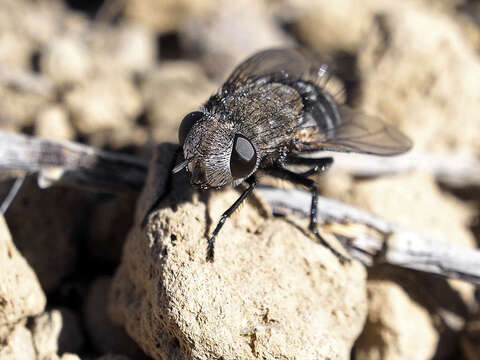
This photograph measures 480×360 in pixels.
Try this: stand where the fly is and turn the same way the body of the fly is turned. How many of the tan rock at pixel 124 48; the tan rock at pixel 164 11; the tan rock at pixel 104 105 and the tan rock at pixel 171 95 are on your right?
4

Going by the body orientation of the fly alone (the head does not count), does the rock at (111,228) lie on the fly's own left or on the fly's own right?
on the fly's own right

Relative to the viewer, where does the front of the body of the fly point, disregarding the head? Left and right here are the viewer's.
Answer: facing the viewer and to the left of the viewer

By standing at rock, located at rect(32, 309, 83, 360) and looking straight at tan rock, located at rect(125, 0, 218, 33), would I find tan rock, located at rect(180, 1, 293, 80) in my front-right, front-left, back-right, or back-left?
front-right

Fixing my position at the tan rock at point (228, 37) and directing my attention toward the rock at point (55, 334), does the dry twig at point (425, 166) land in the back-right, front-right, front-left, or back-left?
front-left

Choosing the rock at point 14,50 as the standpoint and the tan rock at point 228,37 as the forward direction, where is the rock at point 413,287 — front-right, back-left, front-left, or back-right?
front-right

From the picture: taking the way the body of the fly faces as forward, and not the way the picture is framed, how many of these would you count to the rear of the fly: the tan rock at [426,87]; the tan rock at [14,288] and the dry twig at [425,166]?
2

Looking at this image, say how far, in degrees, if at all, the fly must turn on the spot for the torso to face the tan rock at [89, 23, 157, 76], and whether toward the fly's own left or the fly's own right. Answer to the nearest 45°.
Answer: approximately 90° to the fly's own right

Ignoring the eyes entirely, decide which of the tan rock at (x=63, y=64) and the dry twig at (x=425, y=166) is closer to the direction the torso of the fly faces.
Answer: the tan rock

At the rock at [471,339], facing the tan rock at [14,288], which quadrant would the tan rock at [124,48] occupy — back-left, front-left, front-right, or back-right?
front-right

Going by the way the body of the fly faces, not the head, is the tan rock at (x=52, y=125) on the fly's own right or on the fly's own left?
on the fly's own right

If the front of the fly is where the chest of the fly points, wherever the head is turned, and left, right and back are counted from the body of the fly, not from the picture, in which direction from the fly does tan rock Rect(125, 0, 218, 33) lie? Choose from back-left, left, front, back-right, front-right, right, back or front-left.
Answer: right

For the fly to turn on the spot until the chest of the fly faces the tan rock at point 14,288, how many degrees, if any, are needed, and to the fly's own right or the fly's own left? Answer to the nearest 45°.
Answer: approximately 45° to the fly's own right
